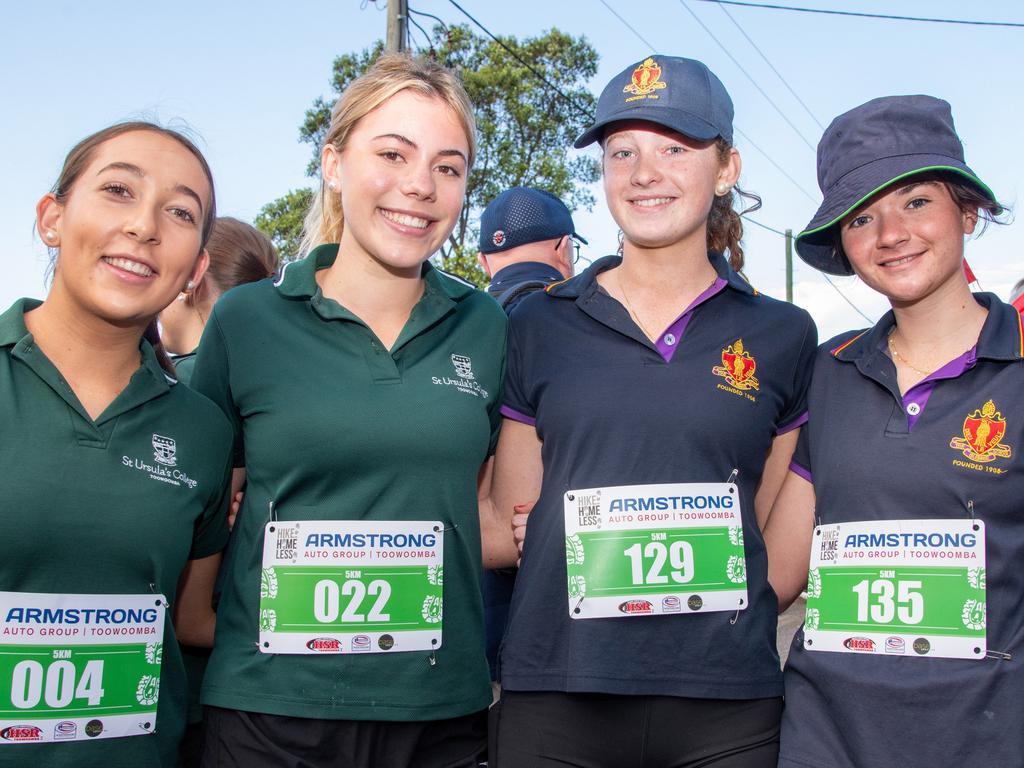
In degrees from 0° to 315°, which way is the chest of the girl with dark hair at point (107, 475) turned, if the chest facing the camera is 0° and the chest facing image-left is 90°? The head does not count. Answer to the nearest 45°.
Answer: approximately 0°

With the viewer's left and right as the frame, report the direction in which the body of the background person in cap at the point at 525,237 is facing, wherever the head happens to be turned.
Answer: facing away from the viewer and to the right of the viewer

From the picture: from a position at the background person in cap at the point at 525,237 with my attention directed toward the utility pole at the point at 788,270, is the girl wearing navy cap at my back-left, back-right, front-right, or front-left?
back-right
